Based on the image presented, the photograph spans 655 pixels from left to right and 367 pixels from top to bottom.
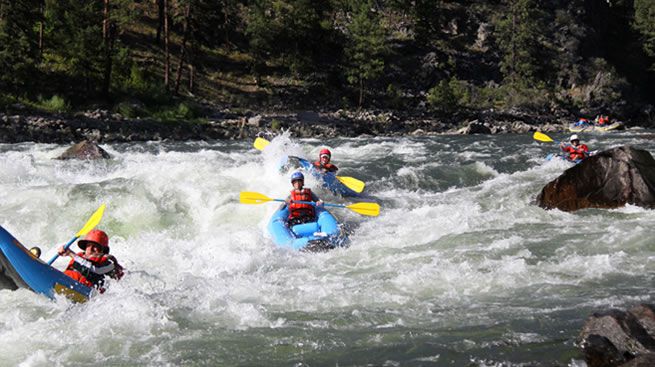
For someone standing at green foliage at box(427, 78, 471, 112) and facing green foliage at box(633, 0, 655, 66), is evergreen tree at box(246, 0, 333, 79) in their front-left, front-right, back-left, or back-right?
back-left

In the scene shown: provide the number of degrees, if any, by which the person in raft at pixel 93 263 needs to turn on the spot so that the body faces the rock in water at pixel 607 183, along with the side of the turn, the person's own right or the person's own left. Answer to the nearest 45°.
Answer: approximately 135° to the person's own left

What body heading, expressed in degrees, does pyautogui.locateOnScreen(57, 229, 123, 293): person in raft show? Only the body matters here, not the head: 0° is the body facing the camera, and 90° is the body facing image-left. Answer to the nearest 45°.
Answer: approximately 45°

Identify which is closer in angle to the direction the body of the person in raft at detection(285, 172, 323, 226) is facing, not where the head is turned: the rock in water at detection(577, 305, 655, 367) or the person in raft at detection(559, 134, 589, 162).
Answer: the rock in water

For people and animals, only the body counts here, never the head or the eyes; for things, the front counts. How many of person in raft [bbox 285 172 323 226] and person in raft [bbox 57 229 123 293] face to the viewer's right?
0

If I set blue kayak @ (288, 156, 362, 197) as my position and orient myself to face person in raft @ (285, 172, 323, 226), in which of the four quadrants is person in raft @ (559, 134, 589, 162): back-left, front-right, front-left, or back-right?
back-left

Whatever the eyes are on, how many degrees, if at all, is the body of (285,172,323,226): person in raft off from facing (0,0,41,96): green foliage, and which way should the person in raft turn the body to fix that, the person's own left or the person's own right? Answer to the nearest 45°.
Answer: approximately 135° to the person's own right

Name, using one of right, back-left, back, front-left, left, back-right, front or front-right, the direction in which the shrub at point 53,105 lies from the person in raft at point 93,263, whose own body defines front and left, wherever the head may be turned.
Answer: back-right

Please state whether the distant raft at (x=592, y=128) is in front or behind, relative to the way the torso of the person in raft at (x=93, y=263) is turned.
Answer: behind

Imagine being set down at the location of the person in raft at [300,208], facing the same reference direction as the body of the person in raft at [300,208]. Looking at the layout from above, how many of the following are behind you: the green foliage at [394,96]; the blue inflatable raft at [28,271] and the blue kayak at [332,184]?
2

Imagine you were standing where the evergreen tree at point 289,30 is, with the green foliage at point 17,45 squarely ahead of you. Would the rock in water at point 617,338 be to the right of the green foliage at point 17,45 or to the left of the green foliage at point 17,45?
left

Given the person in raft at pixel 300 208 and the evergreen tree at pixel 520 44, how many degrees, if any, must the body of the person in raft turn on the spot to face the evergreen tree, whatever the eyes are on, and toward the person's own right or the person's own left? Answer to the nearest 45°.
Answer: approximately 180°

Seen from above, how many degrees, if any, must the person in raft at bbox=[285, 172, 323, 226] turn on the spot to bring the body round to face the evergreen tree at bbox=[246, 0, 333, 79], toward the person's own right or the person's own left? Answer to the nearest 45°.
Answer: approximately 180°

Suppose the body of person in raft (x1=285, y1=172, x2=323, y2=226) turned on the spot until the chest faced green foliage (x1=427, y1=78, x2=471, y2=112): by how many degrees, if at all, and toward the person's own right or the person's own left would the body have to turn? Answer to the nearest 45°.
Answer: approximately 180°

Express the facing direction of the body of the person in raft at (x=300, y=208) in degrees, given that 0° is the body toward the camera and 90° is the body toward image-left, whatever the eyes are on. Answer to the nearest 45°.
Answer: approximately 0°

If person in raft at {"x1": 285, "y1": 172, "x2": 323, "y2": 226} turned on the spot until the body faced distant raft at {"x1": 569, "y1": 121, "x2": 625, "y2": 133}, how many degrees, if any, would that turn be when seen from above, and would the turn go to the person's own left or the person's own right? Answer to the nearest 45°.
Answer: approximately 135° to the person's own left

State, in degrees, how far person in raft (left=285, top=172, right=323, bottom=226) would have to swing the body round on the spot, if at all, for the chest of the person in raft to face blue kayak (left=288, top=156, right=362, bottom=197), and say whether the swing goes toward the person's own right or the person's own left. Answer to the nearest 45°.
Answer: approximately 180°
